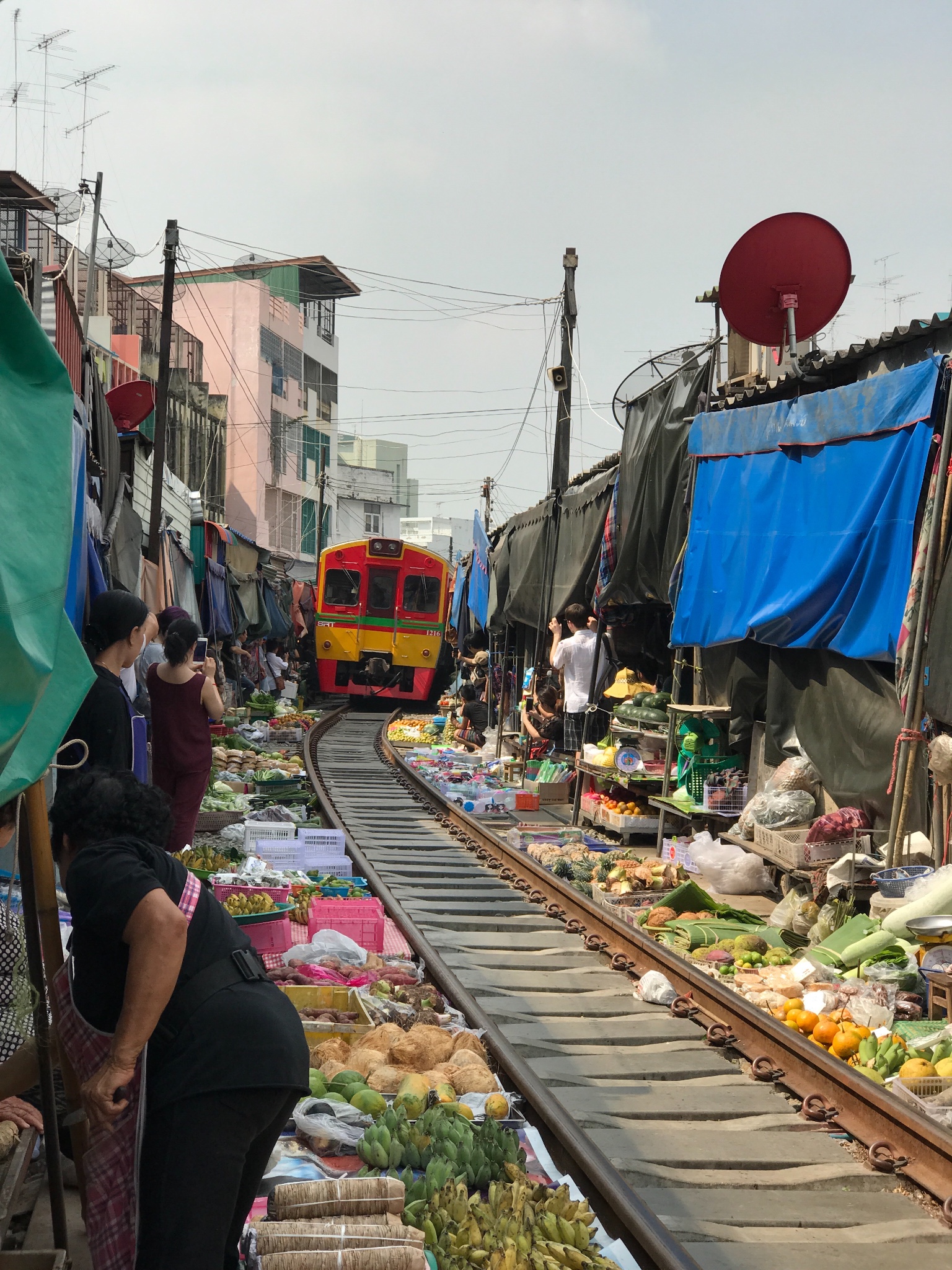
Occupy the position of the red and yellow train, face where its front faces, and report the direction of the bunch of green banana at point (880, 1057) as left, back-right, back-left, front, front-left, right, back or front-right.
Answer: front

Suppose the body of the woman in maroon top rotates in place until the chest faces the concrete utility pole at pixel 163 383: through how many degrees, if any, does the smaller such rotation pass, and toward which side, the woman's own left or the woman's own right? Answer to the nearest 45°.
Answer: approximately 45° to the woman's own left

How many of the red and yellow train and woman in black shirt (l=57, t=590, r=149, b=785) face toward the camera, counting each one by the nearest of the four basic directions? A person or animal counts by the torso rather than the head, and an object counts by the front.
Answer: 1

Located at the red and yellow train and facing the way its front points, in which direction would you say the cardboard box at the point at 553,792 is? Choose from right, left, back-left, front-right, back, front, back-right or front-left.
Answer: front

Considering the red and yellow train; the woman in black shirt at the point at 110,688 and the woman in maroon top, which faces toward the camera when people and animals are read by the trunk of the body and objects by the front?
the red and yellow train

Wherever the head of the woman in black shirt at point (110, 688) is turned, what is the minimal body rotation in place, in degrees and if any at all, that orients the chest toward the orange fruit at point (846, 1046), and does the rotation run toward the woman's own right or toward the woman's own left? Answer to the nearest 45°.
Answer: approximately 45° to the woman's own right

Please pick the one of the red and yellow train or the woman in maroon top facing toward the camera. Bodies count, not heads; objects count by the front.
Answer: the red and yellow train

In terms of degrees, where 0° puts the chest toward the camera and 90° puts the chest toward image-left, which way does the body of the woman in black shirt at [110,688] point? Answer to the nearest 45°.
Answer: approximately 225°

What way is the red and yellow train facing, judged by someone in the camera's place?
facing the viewer

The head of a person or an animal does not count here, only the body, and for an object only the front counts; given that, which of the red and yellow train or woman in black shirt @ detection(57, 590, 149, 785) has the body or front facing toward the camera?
the red and yellow train

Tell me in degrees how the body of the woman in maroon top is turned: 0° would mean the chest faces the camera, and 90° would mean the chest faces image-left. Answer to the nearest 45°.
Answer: approximately 225°

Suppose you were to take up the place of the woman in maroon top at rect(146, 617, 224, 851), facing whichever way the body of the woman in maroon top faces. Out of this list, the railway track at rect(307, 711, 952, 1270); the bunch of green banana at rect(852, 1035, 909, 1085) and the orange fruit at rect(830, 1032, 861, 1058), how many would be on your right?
3

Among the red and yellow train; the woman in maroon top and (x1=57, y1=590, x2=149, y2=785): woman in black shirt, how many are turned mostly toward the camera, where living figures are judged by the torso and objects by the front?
1

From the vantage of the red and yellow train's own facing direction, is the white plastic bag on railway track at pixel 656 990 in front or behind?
in front
